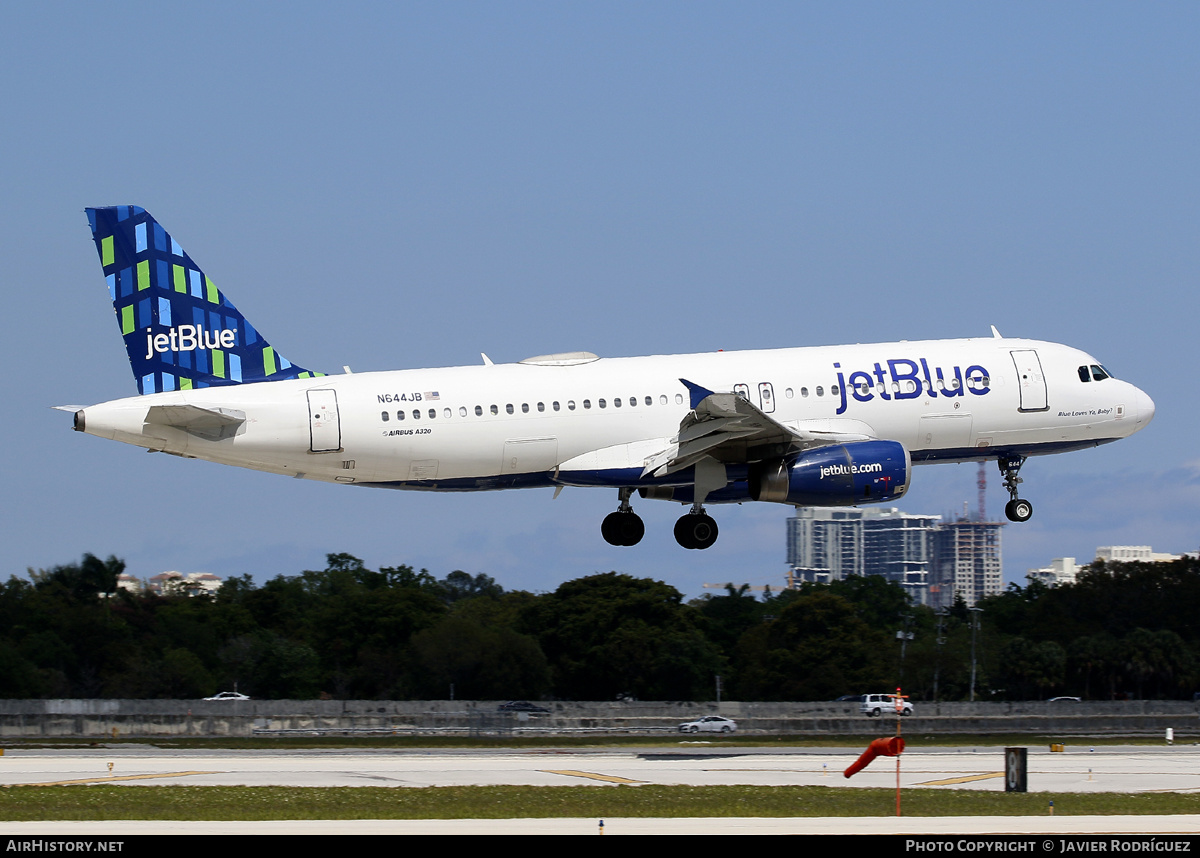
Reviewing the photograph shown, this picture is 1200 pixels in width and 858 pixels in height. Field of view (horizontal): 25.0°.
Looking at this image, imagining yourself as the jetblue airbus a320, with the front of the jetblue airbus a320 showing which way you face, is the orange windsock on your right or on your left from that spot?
on your right

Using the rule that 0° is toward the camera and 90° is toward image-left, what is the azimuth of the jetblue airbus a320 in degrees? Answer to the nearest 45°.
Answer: approximately 270°
